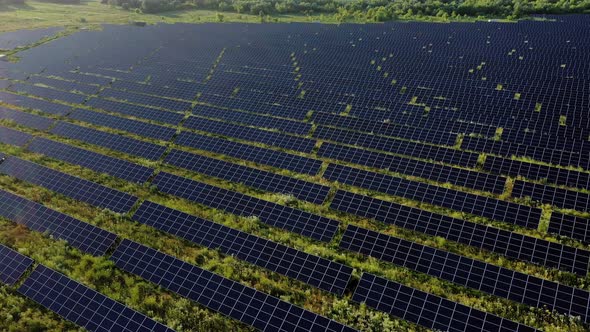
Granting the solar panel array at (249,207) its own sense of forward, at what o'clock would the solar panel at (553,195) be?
The solar panel is roughly at 8 o'clock from the solar panel array.

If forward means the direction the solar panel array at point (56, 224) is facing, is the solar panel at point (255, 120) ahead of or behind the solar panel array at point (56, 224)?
behind

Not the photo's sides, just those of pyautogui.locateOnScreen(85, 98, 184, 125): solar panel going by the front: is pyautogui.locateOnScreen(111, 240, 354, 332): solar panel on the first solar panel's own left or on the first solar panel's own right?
on the first solar panel's own left

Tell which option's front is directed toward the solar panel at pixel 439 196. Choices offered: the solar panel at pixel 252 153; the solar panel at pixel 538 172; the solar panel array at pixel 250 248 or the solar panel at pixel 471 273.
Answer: the solar panel at pixel 538 172

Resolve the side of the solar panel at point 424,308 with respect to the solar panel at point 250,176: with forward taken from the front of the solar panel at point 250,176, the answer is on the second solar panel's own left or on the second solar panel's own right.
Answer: on the second solar panel's own left

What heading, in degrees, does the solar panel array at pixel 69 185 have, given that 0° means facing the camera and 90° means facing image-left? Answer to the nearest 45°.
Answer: approximately 45°

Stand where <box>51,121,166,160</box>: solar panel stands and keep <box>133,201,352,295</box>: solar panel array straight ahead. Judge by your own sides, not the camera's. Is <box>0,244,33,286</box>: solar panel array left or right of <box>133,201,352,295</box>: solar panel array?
right

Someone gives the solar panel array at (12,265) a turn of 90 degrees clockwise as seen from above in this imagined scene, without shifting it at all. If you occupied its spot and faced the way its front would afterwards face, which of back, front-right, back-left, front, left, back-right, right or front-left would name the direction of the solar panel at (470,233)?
back

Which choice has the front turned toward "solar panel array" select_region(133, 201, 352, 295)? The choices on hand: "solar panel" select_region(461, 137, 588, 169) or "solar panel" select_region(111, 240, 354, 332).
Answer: "solar panel" select_region(461, 137, 588, 169)

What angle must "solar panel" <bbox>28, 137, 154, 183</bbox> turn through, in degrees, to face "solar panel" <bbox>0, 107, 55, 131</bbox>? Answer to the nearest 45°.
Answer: approximately 135° to its right

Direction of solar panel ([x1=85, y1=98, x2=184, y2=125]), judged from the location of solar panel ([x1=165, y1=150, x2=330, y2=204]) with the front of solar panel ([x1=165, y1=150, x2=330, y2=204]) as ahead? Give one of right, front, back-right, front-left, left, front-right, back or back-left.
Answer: right

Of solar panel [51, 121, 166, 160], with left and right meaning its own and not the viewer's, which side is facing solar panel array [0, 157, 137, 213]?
front
